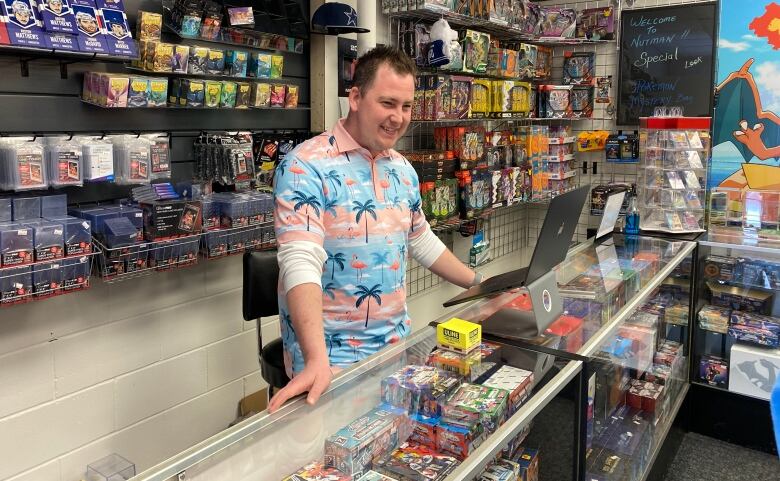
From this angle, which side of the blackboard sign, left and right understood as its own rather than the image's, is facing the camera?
front

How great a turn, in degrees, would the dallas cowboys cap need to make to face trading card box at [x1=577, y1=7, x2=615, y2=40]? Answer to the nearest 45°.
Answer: approximately 90° to its left

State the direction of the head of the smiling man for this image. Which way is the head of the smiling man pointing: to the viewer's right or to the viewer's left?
to the viewer's right

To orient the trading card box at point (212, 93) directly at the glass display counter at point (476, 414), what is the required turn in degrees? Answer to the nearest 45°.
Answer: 0° — it already faces it

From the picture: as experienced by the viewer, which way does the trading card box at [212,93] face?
facing the viewer

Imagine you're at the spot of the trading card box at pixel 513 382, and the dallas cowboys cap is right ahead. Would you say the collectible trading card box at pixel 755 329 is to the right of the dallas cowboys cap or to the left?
right

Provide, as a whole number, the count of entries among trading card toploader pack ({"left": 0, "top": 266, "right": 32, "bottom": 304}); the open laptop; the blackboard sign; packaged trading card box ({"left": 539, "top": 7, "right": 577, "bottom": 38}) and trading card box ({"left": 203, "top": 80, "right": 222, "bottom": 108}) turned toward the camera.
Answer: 4

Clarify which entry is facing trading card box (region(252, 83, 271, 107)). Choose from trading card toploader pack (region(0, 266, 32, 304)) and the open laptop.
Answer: the open laptop

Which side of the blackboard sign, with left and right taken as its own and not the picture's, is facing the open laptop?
front

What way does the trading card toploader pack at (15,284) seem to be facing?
toward the camera

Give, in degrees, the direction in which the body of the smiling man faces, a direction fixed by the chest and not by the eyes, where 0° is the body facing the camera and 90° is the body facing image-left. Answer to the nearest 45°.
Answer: approximately 315°

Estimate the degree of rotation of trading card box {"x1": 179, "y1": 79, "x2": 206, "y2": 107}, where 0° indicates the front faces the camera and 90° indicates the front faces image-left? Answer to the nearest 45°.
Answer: approximately 315°

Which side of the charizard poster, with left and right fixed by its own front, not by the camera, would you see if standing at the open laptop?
front
